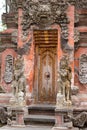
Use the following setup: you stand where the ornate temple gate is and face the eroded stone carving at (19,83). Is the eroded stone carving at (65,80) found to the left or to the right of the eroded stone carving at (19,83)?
left

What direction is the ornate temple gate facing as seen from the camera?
toward the camera

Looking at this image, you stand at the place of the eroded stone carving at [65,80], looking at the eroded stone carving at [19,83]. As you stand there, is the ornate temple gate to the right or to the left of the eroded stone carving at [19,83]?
right
